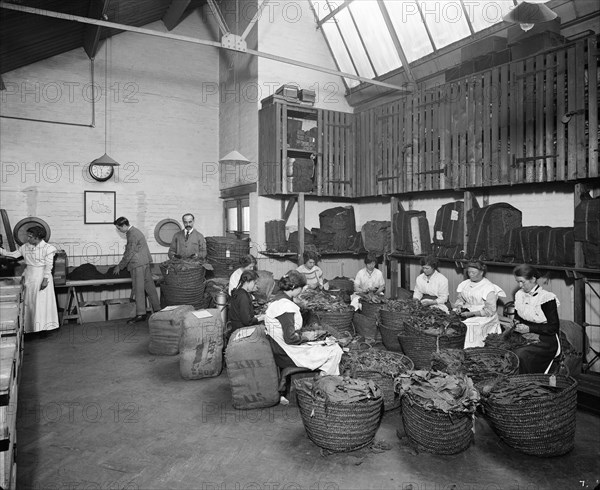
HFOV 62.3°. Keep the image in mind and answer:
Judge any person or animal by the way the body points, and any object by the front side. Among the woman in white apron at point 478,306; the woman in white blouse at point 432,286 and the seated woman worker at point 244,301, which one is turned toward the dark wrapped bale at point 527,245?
the seated woman worker

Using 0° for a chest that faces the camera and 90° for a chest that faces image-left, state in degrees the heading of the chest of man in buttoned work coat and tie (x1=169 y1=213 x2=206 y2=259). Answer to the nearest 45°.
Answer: approximately 0°

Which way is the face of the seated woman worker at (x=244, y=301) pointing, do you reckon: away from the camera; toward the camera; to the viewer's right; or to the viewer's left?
to the viewer's right

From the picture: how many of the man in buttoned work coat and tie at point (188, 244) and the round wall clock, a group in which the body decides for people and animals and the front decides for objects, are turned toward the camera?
2

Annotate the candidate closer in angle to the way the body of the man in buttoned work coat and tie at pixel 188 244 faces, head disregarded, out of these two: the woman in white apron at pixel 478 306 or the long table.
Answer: the woman in white apron

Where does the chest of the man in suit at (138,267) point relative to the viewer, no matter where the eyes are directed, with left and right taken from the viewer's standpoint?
facing to the left of the viewer

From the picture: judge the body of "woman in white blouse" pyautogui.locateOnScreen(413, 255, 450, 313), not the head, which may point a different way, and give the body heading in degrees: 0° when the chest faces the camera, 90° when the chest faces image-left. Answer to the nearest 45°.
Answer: approximately 45°

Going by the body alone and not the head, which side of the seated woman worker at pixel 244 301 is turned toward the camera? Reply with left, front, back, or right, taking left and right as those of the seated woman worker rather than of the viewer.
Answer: right
